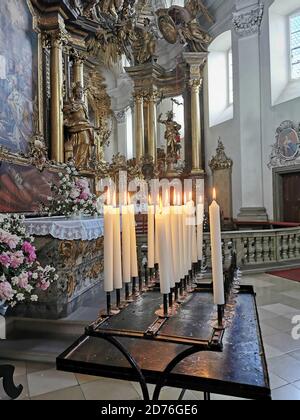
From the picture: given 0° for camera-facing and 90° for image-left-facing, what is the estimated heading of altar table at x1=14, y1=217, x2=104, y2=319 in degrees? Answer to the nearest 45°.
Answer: approximately 315°

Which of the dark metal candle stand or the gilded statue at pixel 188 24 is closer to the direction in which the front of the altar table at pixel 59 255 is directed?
the dark metal candle stand

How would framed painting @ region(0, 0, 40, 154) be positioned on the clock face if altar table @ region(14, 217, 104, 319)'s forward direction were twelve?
The framed painting is roughly at 7 o'clock from the altar table.

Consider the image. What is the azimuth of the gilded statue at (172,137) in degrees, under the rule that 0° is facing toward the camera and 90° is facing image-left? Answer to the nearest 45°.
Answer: approximately 0°
